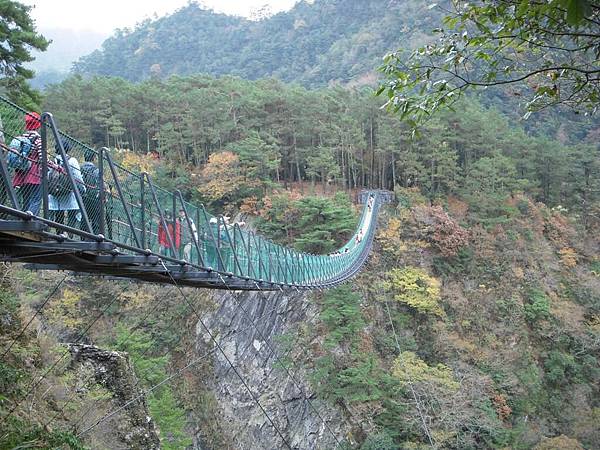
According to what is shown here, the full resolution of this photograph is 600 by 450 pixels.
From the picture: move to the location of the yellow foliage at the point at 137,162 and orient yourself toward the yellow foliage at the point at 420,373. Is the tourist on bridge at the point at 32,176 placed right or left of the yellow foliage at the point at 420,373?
right

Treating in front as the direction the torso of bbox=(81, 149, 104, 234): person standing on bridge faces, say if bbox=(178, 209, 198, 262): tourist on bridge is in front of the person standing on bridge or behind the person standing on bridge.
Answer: in front

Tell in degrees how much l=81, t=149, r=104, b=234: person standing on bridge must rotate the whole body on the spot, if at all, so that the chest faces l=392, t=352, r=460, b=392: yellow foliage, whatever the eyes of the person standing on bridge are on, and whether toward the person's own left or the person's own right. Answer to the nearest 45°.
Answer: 0° — they already face it

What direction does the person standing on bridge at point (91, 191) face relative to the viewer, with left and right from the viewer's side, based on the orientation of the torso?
facing away from the viewer and to the right of the viewer

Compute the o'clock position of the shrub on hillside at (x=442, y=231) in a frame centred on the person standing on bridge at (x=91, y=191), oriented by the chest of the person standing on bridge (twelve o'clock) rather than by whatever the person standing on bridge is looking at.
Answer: The shrub on hillside is roughly at 12 o'clock from the person standing on bridge.

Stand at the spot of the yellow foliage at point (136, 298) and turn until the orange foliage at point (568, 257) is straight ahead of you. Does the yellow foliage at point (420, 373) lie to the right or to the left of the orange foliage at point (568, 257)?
right

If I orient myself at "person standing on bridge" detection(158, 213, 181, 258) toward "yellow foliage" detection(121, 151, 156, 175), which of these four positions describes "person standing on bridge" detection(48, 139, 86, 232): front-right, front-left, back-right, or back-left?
back-left

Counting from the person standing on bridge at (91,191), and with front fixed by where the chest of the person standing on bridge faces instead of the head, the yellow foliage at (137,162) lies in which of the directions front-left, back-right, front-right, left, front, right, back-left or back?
front-left
